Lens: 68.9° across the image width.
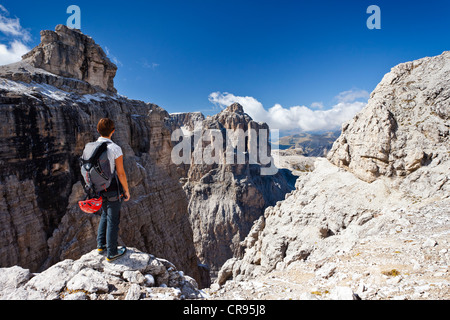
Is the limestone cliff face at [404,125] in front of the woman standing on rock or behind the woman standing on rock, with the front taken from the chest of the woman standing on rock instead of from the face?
in front

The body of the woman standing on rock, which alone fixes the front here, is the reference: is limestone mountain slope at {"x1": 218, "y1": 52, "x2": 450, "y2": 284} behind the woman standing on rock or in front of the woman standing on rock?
in front

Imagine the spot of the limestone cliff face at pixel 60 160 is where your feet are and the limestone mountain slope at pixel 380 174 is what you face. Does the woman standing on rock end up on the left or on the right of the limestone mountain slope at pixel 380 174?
right

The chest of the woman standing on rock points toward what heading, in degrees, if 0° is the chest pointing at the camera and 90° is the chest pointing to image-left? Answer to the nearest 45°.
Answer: approximately 225°

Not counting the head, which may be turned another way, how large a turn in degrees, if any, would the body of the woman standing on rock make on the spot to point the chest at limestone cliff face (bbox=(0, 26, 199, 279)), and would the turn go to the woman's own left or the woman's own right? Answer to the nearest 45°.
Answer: approximately 45° to the woman's own left
